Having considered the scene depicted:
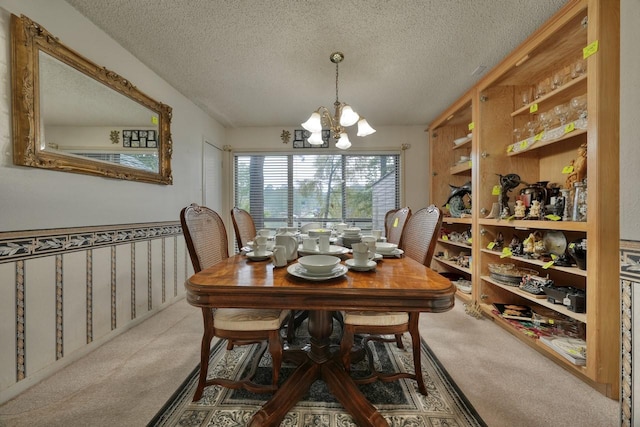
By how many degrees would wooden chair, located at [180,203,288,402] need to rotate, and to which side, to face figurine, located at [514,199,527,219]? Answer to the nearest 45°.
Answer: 0° — it already faces it

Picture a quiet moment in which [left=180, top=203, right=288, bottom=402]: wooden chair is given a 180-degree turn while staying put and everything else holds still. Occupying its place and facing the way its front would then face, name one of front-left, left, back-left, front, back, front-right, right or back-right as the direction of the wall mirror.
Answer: front-right

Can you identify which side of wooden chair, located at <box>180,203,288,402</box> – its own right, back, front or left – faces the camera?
right

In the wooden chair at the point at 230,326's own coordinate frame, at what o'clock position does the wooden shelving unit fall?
The wooden shelving unit is roughly at 12 o'clock from the wooden chair.
